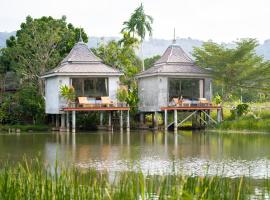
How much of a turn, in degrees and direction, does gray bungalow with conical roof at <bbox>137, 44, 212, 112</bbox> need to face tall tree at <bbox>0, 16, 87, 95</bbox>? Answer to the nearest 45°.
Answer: approximately 135° to its right

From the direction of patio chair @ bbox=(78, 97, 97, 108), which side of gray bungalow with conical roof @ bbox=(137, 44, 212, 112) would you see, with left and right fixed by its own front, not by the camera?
right

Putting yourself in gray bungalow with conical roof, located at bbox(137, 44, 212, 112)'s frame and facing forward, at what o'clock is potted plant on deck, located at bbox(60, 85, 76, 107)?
The potted plant on deck is roughly at 4 o'clock from the gray bungalow with conical roof.

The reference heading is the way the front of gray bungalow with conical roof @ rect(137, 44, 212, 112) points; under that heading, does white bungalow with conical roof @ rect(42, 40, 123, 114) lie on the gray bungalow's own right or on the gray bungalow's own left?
on the gray bungalow's own right

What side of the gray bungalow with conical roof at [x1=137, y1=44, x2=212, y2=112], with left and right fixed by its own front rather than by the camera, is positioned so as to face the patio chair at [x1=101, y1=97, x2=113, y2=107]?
right

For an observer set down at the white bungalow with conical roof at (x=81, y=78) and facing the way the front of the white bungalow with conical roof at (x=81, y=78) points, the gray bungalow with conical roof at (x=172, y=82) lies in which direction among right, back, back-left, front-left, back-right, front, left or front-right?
left

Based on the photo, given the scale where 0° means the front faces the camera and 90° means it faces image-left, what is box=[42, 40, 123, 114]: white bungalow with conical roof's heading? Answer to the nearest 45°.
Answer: approximately 0°

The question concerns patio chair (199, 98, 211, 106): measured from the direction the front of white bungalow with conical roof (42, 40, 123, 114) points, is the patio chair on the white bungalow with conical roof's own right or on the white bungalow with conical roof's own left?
on the white bungalow with conical roof's own left
